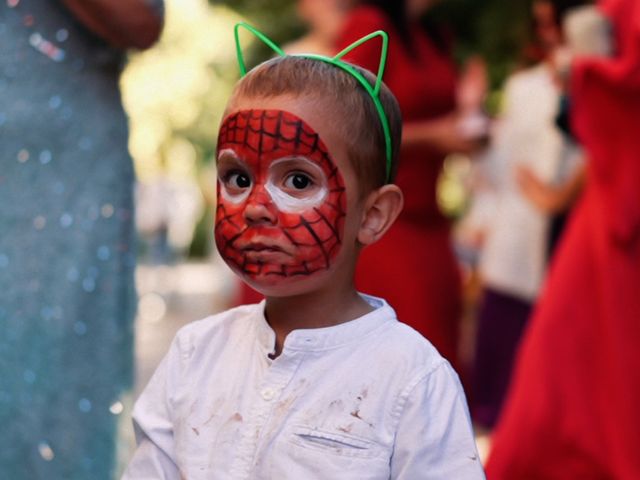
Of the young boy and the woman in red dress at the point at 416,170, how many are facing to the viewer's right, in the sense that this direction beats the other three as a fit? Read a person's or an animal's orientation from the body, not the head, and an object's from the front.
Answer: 1

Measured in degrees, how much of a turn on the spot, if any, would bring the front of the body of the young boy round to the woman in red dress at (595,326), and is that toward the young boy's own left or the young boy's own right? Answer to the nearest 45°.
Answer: approximately 180°

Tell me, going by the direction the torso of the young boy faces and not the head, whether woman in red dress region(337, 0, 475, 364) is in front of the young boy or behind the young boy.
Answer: behind

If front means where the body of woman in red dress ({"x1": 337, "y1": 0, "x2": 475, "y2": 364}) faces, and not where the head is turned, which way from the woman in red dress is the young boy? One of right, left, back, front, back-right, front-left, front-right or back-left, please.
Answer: right

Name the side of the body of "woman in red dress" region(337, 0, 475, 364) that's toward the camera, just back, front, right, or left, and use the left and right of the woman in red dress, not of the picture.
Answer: right

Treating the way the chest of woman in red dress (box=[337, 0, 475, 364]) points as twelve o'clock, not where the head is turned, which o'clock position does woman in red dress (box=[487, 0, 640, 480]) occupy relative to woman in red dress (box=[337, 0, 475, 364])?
woman in red dress (box=[487, 0, 640, 480]) is roughly at 1 o'clock from woman in red dress (box=[337, 0, 475, 364]).

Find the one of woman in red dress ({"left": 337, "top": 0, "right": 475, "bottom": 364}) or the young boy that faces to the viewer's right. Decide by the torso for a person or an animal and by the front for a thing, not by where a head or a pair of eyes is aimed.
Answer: the woman in red dress

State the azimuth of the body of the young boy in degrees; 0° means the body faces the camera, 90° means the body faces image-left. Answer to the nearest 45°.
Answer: approximately 45°
